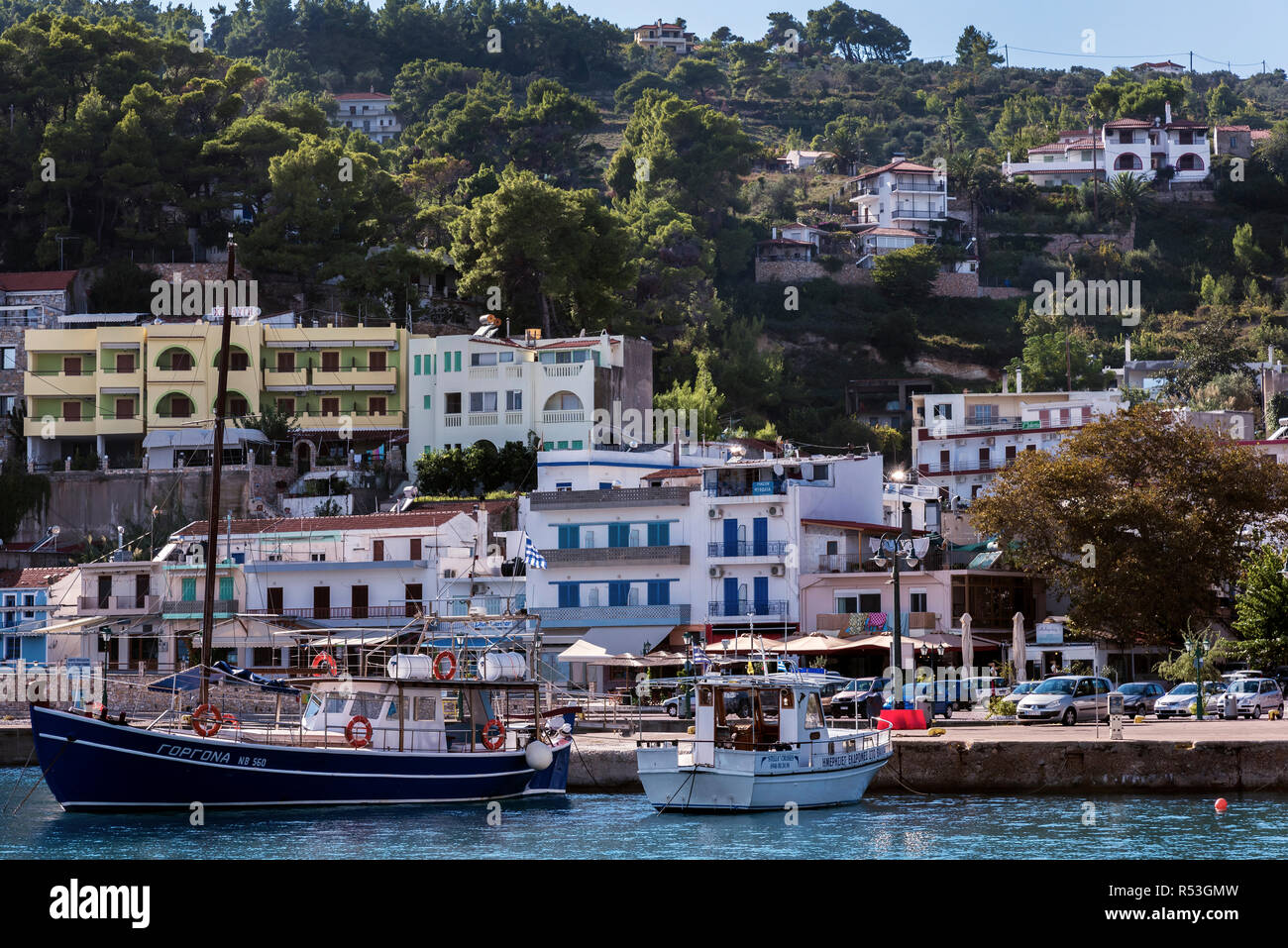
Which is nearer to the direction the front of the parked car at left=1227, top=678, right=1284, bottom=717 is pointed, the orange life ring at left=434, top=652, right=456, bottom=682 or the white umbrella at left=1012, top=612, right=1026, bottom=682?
the orange life ring

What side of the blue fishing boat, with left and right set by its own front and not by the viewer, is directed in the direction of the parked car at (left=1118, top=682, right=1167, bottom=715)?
back

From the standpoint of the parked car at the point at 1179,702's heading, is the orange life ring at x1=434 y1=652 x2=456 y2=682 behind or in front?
in front

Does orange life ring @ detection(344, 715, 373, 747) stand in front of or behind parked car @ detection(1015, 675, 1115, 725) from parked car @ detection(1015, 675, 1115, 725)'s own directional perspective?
in front

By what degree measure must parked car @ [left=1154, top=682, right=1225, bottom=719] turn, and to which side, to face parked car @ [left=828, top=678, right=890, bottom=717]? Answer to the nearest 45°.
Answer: approximately 45° to its right

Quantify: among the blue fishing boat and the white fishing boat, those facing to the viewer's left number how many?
1

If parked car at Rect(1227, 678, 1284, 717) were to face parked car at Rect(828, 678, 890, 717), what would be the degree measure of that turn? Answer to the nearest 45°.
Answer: approximately 45° to its right

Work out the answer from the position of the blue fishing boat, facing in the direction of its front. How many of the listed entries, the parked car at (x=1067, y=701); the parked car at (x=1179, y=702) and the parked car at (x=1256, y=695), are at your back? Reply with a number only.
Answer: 3

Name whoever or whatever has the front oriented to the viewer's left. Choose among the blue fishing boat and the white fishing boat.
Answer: the blue fishing boat

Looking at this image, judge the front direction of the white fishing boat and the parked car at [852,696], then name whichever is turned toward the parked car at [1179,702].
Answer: the white fishing boat

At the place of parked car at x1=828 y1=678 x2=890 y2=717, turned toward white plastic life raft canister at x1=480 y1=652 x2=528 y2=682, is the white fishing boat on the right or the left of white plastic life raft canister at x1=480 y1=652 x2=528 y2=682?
left

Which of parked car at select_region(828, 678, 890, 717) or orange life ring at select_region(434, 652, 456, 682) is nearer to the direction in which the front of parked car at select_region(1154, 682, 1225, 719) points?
the orange life ring

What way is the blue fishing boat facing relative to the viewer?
to the viewer's left

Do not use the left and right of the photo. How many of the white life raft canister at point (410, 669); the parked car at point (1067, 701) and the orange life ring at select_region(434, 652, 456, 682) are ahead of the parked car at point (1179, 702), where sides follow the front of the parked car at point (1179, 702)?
3

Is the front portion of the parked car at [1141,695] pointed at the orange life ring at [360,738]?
yes

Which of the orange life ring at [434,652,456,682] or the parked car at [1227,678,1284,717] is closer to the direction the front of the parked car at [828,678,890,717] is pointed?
the orange life ring

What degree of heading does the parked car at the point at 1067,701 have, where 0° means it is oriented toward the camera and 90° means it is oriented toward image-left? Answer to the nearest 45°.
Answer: approximately 45°

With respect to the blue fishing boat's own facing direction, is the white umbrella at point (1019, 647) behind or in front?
behind
